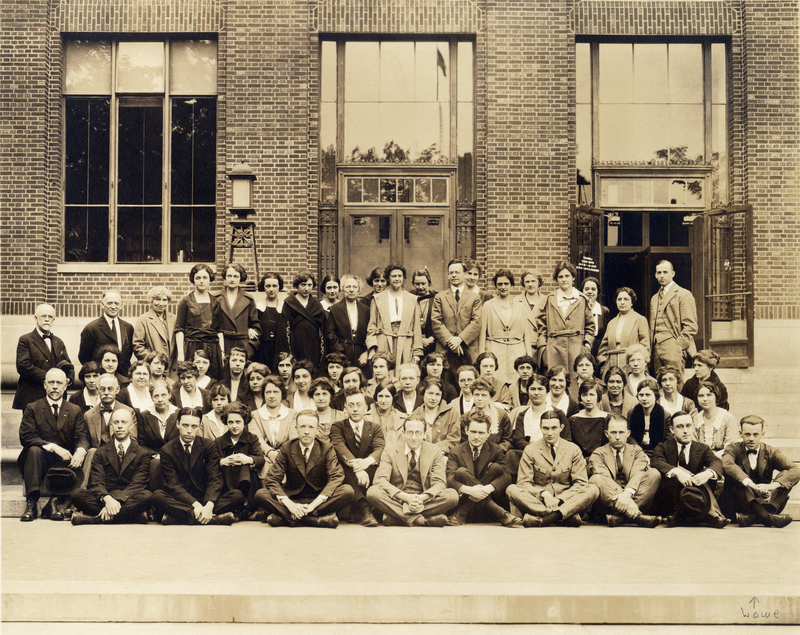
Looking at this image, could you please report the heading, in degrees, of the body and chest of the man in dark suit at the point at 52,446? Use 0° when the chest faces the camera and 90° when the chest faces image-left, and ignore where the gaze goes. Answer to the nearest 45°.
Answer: approximately 0°

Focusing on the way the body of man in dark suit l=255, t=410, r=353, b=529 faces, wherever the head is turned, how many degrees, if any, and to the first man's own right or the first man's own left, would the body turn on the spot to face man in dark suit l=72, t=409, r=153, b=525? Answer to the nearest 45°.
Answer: approximately 90° to the first man's own right

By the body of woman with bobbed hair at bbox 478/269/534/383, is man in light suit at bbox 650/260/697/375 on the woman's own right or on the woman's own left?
on the woman's own left

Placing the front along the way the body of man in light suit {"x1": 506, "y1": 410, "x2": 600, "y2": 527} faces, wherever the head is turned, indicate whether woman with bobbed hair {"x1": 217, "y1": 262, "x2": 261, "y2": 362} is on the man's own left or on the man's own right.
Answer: on the man's own right

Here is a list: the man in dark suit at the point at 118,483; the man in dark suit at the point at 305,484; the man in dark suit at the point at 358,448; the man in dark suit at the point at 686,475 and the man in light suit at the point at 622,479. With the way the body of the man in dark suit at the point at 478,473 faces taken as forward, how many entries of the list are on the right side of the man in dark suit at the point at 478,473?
3
